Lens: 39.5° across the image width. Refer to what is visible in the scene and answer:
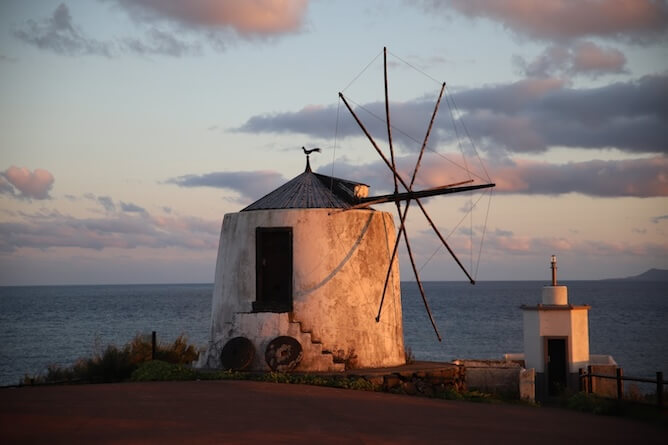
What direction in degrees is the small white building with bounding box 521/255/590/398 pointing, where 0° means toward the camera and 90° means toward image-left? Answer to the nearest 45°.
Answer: approximately 0°

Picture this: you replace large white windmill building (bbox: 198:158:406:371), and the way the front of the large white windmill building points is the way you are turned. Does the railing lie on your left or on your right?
on your left

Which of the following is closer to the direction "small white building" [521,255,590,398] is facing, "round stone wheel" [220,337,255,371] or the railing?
the railing

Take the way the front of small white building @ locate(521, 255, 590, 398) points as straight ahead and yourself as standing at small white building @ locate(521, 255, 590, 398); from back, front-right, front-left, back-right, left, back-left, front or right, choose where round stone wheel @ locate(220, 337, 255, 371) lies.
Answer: front-right

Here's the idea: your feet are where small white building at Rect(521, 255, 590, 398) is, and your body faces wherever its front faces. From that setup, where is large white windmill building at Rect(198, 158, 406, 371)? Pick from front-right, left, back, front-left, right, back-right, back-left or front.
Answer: front-right

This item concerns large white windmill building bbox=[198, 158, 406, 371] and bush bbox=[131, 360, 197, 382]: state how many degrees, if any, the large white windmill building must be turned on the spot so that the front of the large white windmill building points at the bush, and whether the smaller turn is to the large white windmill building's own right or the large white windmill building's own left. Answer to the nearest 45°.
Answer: approximately 45° to the large white windmill building's own right

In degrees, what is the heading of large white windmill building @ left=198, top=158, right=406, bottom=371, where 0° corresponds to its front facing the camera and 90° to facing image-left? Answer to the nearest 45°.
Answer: approximately 0°

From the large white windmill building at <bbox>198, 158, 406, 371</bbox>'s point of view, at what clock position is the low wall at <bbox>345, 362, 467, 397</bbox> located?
The low wall is roughly at 10 o'clock from the large white windmill building.

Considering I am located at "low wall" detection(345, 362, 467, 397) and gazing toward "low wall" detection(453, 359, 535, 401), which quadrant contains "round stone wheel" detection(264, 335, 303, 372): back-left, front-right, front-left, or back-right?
back-left

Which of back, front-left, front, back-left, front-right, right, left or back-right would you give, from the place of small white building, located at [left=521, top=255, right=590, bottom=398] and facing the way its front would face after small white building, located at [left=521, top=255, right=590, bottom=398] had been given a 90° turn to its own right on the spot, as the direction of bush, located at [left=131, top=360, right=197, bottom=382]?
front-left
